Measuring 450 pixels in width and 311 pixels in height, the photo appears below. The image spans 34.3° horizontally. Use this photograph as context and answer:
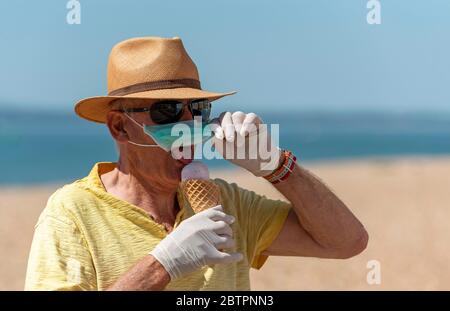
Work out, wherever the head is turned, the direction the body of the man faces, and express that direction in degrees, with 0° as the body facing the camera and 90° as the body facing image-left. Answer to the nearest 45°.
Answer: approximately 315°
